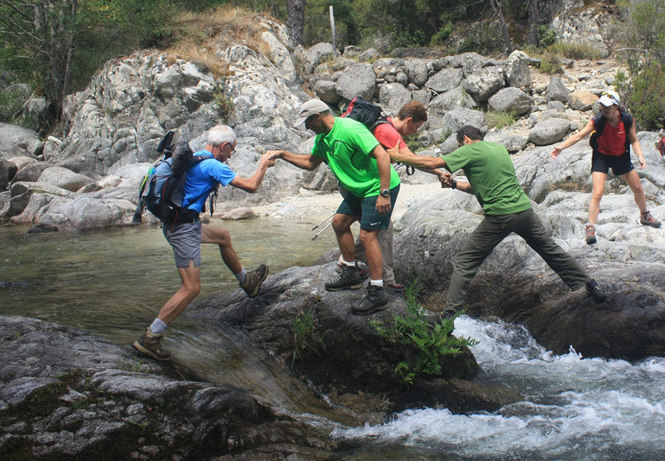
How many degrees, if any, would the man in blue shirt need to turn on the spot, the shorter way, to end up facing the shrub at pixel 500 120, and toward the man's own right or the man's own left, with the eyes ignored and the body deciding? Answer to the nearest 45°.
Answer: approximately 45° to the man's own left

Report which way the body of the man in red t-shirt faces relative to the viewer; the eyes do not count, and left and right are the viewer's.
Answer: facing to the right of the viewer

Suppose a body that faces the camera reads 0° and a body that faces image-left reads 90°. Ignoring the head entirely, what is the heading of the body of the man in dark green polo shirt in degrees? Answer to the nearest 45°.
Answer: approximately 135°

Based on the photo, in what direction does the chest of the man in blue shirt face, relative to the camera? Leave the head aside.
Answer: to the viewer's right

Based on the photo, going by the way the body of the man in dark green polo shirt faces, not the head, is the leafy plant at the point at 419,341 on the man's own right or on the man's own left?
on the man's own left

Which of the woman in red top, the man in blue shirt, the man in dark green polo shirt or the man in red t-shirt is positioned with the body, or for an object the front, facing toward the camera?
the woman in red top

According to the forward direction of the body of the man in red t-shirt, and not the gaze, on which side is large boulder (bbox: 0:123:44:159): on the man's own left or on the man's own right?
on the man's own left

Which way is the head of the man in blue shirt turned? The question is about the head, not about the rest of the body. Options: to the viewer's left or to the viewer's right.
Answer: to the viewer's right
